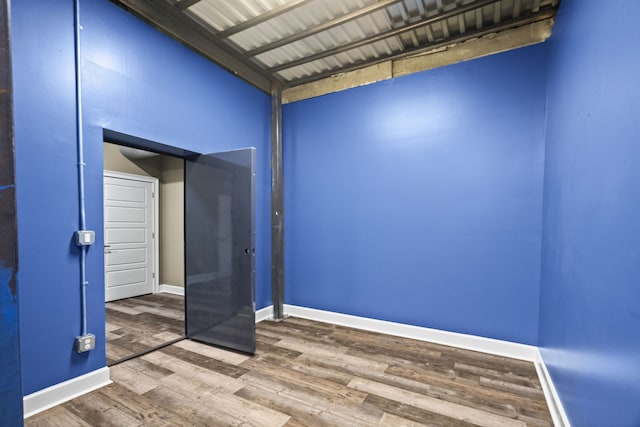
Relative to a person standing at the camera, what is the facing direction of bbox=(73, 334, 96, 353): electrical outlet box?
facing the viewer and to the right of the viewer

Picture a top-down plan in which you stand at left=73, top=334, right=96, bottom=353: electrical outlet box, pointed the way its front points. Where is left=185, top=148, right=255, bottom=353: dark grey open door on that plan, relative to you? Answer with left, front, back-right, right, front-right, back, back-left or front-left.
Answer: front-left

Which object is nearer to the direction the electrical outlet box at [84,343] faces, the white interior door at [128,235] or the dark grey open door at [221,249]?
the dark grey open door

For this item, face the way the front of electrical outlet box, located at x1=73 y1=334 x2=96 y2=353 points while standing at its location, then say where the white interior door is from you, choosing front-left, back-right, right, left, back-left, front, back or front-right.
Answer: back-left

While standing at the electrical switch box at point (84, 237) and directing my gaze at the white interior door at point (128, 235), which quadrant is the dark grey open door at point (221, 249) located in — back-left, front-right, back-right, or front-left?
front-right
